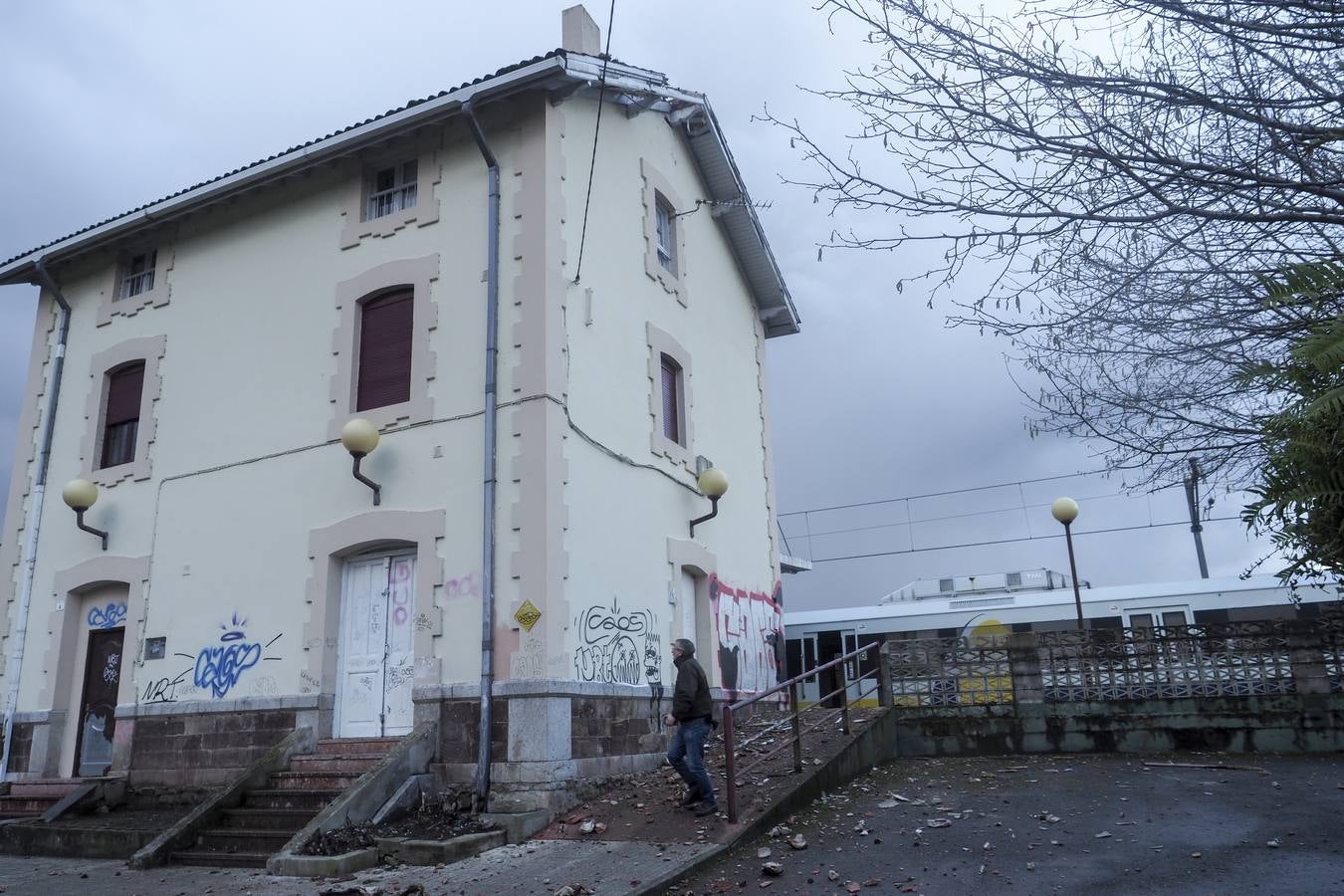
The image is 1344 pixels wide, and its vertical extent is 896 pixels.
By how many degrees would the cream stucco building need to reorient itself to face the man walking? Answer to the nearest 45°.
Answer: approximately 90° to its left

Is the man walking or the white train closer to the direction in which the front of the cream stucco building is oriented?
the man walking

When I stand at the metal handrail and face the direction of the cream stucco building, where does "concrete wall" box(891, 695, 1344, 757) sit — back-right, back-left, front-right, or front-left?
back-right

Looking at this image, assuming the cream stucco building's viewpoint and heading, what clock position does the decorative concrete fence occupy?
The decorative concrete fence is roughly at 8 o'clock from the cream stucco building.

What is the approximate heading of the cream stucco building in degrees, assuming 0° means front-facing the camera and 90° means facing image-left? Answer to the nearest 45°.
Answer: approximately 45°

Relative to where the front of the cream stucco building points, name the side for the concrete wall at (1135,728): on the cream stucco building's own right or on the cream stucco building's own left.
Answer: on the cream stucco building's own left
